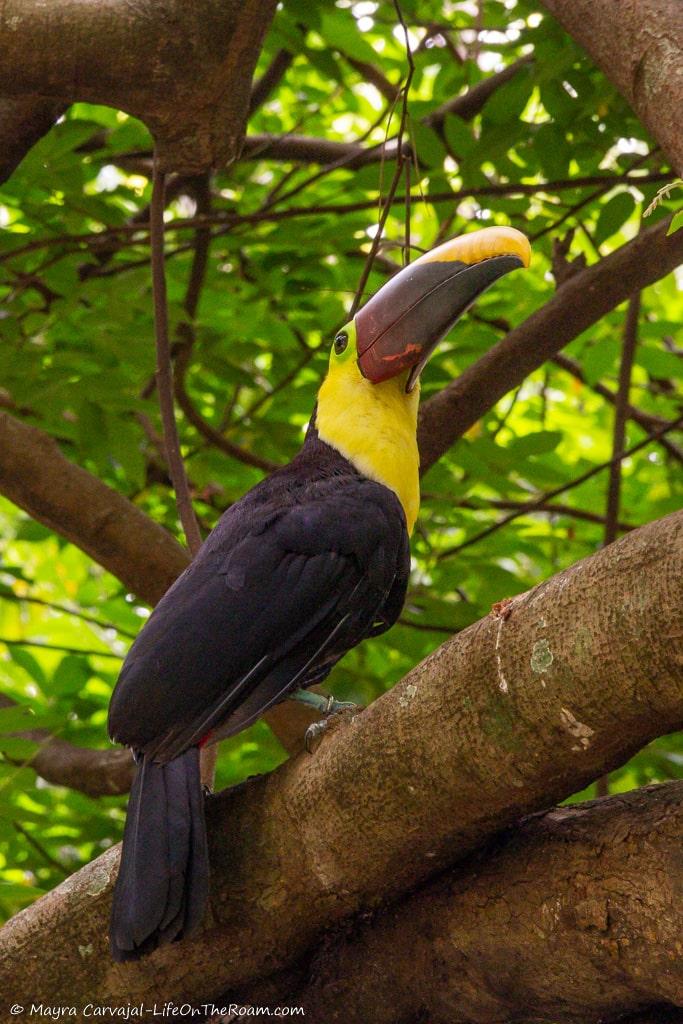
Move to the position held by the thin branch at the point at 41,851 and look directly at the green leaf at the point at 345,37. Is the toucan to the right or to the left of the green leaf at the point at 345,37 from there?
right

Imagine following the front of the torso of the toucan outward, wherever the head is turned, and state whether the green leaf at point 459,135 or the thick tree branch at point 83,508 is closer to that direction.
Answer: the green leaf

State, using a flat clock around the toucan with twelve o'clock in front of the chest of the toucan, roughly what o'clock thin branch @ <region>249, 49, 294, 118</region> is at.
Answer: The thin branch is roughly at 10 o'clock from the toucan.

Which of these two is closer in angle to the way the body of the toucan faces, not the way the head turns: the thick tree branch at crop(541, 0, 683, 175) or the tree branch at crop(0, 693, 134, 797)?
the thick tree branch

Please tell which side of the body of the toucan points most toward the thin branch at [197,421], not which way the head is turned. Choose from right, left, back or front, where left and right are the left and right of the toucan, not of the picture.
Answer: left

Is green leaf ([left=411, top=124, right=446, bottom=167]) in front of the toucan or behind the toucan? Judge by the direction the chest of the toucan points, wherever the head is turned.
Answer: in front
